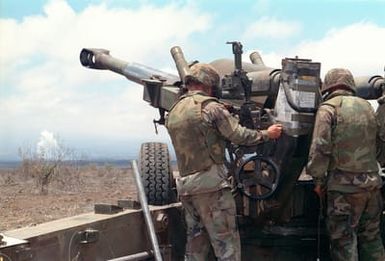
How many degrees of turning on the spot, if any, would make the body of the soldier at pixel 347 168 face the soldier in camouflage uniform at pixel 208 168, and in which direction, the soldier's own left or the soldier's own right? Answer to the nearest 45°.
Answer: approximately 90° to the soldier's own left

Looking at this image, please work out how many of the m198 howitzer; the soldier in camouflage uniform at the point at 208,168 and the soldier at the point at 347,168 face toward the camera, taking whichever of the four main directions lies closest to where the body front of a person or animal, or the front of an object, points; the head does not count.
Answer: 0

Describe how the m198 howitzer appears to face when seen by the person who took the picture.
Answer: facing away from the viewer and to the left of the viewer

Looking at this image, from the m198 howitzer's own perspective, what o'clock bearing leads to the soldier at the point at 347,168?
The soldier is roughly at 5 o'clock from the m198 howitzer.

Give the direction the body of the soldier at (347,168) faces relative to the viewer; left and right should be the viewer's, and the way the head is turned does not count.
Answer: facing away from the viewer and to the left of the viewer

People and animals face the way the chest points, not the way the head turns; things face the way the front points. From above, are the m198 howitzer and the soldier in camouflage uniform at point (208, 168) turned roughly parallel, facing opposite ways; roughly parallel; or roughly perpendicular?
roughly perpendicular

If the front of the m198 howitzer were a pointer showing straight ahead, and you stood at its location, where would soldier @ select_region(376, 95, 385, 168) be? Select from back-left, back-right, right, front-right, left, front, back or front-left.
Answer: back-right

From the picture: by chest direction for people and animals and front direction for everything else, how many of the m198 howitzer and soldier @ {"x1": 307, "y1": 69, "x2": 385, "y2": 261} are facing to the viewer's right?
0

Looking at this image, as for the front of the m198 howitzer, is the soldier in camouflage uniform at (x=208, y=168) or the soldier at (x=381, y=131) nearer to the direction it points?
the soldier in camouflage uniform

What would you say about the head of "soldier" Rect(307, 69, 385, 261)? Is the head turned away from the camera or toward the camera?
away from the camera

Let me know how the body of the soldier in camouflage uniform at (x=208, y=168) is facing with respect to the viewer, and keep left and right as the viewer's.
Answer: facing away from the viewer and to the right of the viewer
